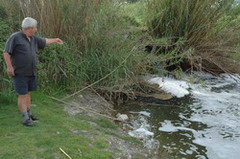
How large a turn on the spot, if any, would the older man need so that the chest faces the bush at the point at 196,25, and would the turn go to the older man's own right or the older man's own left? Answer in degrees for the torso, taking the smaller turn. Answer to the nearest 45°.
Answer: approximately 90° to the older man's own left

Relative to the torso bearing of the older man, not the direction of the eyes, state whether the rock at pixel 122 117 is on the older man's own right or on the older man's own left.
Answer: on the older man's own left
